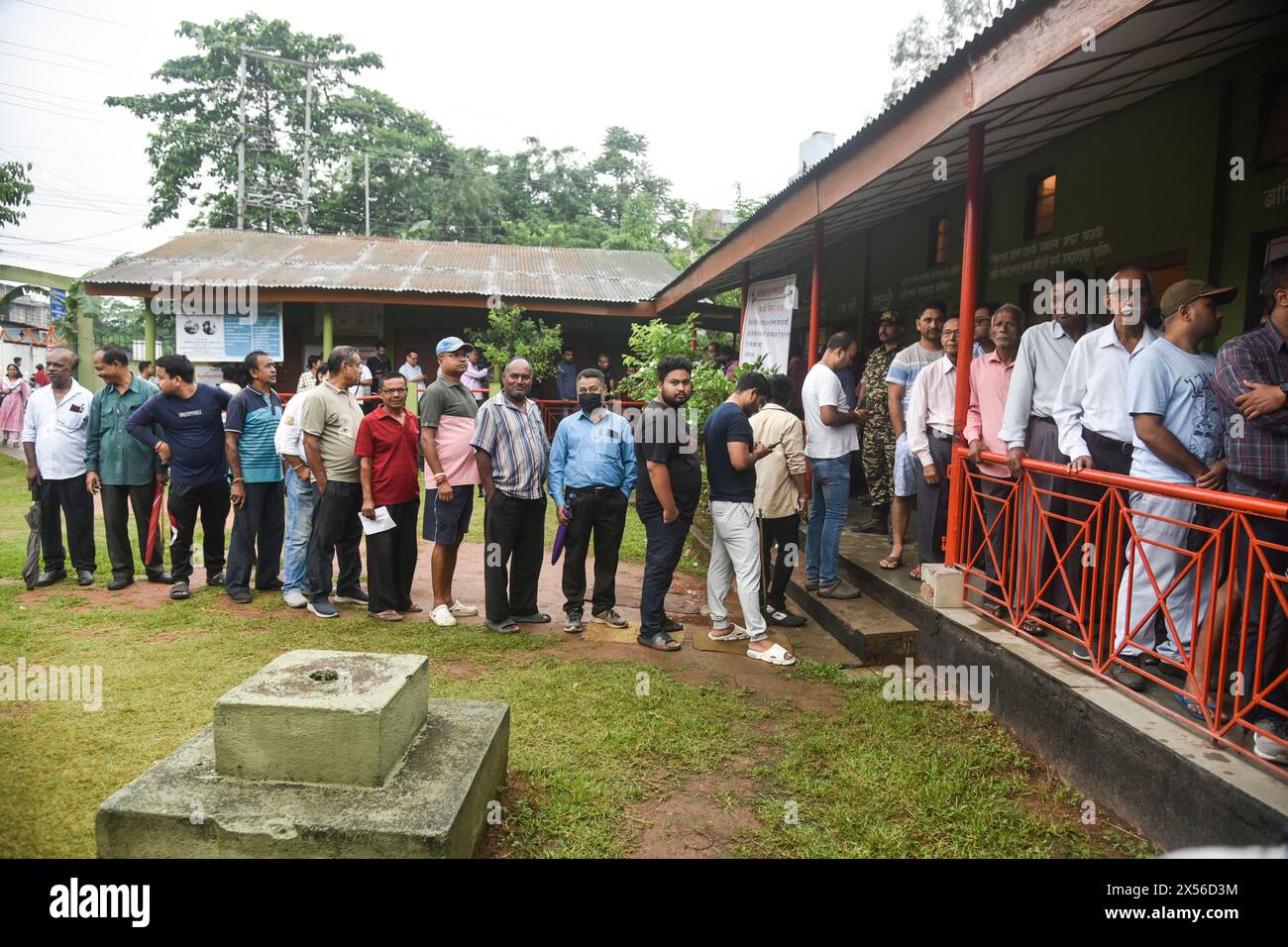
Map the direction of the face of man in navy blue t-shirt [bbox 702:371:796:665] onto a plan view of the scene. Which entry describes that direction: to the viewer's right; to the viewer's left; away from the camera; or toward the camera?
to the viewer's right

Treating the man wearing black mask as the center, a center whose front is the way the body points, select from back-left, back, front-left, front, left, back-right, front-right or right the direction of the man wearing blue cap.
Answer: right

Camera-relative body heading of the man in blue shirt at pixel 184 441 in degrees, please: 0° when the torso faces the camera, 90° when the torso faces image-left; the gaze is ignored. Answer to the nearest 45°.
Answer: approximately 0°

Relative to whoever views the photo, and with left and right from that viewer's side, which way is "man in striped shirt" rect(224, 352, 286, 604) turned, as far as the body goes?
facing the viewer and to the right of the viewer

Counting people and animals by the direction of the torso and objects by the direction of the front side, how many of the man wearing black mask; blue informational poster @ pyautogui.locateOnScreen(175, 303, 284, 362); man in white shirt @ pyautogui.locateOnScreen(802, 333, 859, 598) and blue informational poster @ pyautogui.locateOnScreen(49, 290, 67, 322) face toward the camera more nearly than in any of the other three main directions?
3

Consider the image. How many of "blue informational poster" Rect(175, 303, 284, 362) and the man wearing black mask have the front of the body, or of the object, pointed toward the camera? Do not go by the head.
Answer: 2

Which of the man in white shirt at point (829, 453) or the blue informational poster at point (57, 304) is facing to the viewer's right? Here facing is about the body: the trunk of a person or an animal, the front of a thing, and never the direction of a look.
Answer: the man in white shirt

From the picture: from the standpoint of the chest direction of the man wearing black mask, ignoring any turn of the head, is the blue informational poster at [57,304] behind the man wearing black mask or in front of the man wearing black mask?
behind
